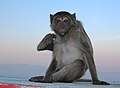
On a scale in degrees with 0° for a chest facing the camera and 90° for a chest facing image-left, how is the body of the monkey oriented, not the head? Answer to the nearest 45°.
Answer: approximately 45°
